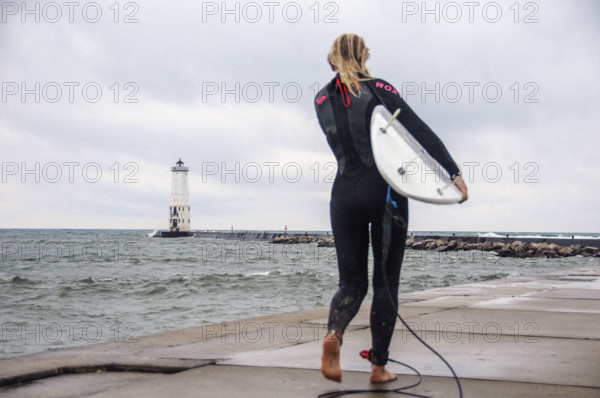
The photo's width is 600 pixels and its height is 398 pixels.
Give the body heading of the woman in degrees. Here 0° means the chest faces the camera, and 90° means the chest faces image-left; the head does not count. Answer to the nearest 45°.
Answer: approximately 180°
